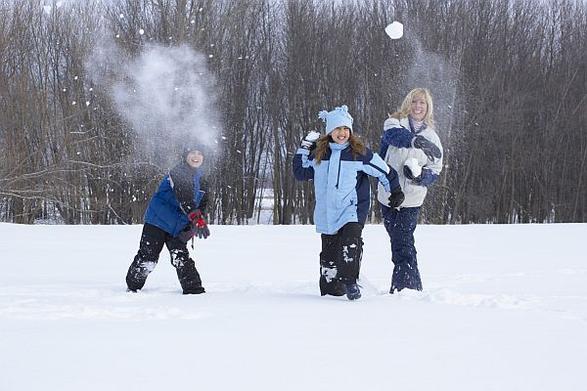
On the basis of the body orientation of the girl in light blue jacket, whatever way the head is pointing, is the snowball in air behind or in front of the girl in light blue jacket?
behind

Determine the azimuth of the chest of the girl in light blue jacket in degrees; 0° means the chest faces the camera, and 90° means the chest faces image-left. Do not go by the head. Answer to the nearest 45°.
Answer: approximately 0°

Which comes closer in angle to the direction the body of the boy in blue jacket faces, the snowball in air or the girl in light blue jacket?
the girl in light blue jacket

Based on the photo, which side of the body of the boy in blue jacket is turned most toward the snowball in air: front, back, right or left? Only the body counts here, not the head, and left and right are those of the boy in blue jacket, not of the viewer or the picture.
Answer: left

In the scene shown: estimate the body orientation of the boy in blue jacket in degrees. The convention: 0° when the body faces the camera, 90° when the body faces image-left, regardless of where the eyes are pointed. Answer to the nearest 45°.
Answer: approximately 315°
